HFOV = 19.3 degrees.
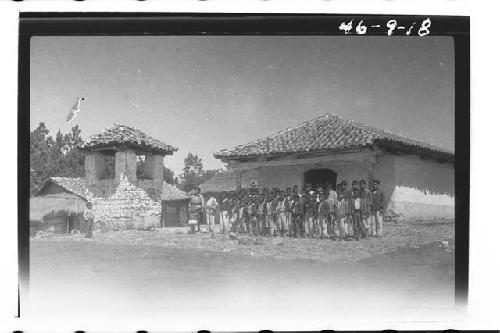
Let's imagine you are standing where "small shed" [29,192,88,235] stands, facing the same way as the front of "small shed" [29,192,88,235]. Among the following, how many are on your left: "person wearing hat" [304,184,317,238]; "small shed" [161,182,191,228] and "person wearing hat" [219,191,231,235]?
3

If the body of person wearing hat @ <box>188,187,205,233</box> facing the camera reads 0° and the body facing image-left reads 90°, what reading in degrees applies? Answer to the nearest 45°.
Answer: approximately 0°

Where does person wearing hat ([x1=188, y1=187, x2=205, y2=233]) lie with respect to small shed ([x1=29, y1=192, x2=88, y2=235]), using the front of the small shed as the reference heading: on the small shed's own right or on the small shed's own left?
on the small shed's own left

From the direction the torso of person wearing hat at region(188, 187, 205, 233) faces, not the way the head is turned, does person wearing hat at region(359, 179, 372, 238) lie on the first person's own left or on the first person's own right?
on the first person's own left

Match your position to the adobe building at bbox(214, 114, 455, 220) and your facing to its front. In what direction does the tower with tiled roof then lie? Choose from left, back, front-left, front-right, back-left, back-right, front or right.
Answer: front-right

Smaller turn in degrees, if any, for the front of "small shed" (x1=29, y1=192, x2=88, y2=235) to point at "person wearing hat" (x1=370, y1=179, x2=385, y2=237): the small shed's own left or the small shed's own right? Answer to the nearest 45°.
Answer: approximately 90° to the small shed's own left

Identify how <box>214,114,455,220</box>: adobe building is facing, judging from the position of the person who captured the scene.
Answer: facing the viewer and to the left of the viewer

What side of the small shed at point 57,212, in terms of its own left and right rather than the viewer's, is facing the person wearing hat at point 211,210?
left

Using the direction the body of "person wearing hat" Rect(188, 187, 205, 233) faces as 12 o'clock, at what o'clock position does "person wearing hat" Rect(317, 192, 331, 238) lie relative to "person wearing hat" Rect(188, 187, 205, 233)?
"person wearing hat" Rect(317, 192, 331, 238) is roughly at 9 o'clock from "person wearing hat" Rect(188, 187, 205, 233).

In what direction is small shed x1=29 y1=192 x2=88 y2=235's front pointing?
toward the camera

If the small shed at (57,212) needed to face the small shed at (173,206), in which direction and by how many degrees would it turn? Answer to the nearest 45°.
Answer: approximately 90° to its left
